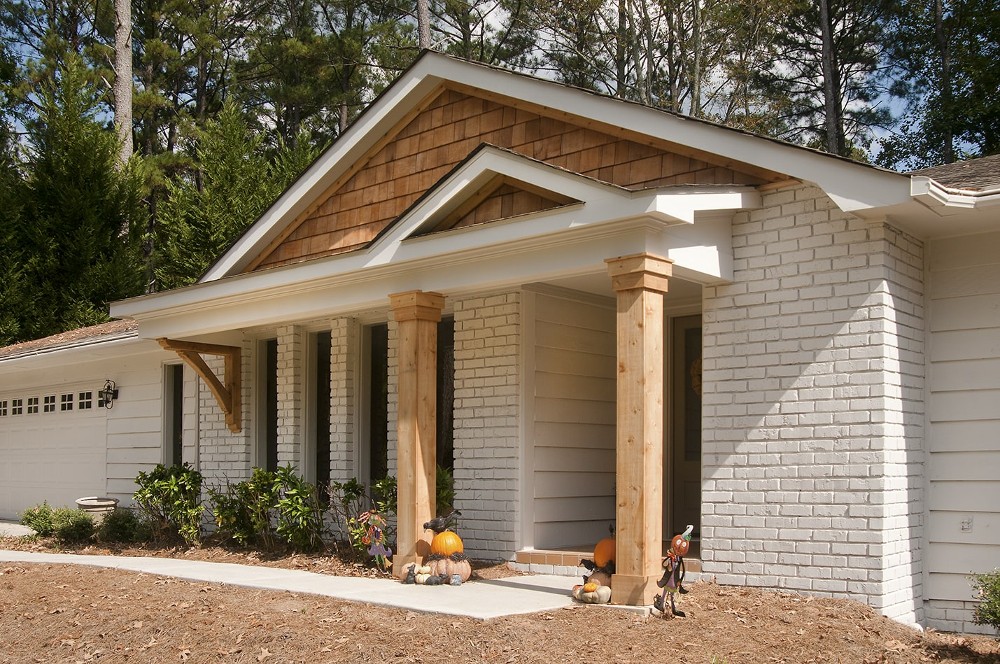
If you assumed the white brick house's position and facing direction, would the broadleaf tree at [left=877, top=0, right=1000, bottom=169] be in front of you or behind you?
behind

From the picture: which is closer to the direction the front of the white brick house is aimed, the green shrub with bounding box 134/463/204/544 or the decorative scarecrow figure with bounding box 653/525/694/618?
the decorative scarecrow figure

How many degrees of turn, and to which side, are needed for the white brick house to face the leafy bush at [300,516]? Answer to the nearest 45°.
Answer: approximately 90° to its right

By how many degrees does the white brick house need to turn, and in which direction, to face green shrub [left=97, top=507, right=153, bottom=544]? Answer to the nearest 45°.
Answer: approximately 90° to its right

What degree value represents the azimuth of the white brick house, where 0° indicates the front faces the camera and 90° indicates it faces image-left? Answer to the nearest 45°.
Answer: approximately 45°

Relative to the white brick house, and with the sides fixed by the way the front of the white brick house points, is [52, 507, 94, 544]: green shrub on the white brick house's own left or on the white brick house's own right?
on the white brick house's own right
